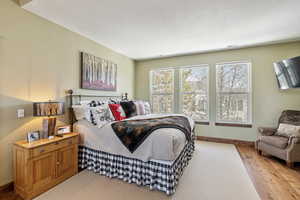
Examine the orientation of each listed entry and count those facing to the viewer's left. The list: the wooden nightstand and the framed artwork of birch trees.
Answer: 0

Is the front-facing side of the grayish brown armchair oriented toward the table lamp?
yes

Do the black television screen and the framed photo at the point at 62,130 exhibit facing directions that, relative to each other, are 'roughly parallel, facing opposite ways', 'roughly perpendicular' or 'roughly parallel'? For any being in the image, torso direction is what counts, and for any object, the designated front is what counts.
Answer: roughly parallel, facing opposite ways

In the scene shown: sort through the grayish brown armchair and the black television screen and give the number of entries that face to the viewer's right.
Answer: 0

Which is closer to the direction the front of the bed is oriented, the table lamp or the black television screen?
the black television screen

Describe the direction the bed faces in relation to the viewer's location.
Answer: facing the viewer and to the right of the viewer

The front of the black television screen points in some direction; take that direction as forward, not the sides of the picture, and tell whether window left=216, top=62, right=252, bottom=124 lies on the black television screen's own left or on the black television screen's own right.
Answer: on the black television screen's own right

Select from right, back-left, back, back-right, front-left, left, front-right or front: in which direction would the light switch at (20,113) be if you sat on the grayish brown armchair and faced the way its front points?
front

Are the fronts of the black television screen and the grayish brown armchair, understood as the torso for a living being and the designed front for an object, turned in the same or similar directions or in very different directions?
same or similar directions

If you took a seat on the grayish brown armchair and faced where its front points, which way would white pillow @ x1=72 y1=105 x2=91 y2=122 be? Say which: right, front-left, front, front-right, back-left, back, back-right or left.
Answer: front

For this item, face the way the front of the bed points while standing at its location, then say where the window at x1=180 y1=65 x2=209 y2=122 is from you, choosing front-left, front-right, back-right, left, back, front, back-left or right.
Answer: left

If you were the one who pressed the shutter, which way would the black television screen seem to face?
facing the viewer and to the left of the viewer

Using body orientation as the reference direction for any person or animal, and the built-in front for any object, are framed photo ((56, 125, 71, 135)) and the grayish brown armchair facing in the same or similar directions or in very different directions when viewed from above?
very different directions

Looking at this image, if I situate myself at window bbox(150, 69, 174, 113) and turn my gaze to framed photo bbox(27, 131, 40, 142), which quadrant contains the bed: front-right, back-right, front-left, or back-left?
front-left

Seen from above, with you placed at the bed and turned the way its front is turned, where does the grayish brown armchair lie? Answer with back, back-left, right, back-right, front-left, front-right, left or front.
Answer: front-left

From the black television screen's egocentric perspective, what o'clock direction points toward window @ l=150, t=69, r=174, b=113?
The window is roughly at 1 o'clock from the black television screen.

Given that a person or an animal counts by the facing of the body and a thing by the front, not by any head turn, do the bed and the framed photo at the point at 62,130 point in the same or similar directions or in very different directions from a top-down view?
same or similar directions

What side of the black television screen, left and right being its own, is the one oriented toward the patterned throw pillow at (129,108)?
front
